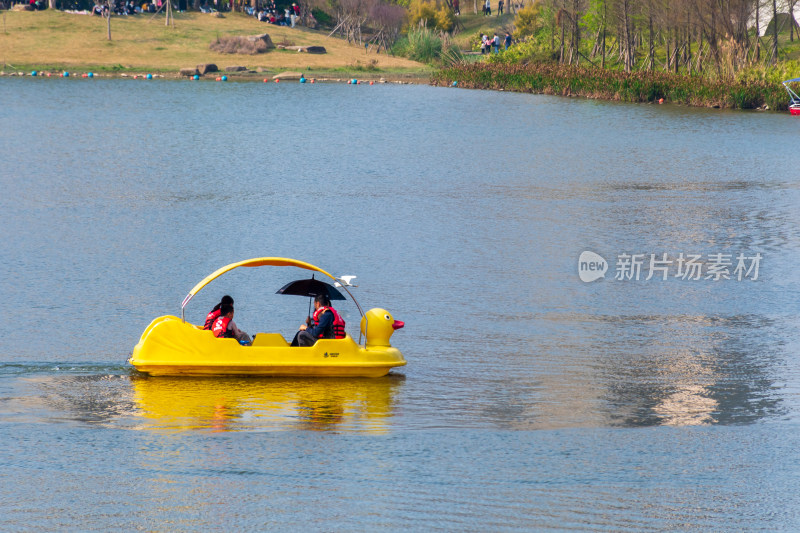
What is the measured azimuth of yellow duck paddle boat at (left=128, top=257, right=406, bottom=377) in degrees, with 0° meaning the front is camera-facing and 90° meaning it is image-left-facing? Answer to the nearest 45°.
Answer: approximately 270°
